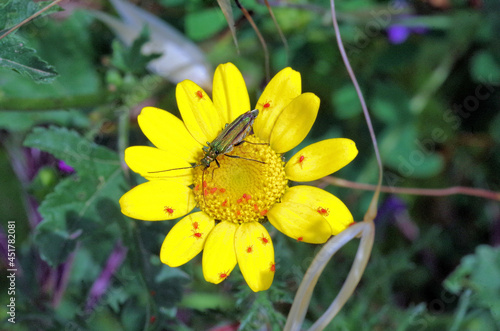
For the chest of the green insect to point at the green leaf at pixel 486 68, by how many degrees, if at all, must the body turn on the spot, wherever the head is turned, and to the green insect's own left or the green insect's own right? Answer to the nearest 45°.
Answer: approximately 180°

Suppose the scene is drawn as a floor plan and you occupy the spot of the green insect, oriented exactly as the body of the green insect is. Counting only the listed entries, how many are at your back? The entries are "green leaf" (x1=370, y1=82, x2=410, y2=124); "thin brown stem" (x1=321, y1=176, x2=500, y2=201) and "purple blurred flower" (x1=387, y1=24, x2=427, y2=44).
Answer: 3

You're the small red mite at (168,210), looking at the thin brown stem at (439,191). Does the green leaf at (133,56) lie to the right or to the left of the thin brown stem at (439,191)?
left

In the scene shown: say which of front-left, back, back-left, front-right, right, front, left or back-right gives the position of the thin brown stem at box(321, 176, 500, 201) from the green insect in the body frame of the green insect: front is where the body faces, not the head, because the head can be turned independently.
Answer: back

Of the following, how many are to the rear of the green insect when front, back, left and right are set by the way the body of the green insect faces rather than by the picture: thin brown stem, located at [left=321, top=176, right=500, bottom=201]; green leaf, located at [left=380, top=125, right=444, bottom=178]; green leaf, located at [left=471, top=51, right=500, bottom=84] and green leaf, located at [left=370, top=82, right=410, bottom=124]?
4

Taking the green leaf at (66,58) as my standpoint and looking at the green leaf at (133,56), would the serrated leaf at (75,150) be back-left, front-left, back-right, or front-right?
front-right

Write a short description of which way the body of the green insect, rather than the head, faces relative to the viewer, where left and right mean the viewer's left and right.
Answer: facing the viewer and to the left of the viewer

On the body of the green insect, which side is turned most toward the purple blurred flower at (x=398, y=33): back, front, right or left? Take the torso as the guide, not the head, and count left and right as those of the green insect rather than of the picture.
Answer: back

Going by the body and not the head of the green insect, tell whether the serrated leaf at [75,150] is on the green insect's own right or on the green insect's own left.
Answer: on the green insect's own right

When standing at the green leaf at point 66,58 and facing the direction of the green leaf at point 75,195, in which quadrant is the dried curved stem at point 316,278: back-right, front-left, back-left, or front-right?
front-left
